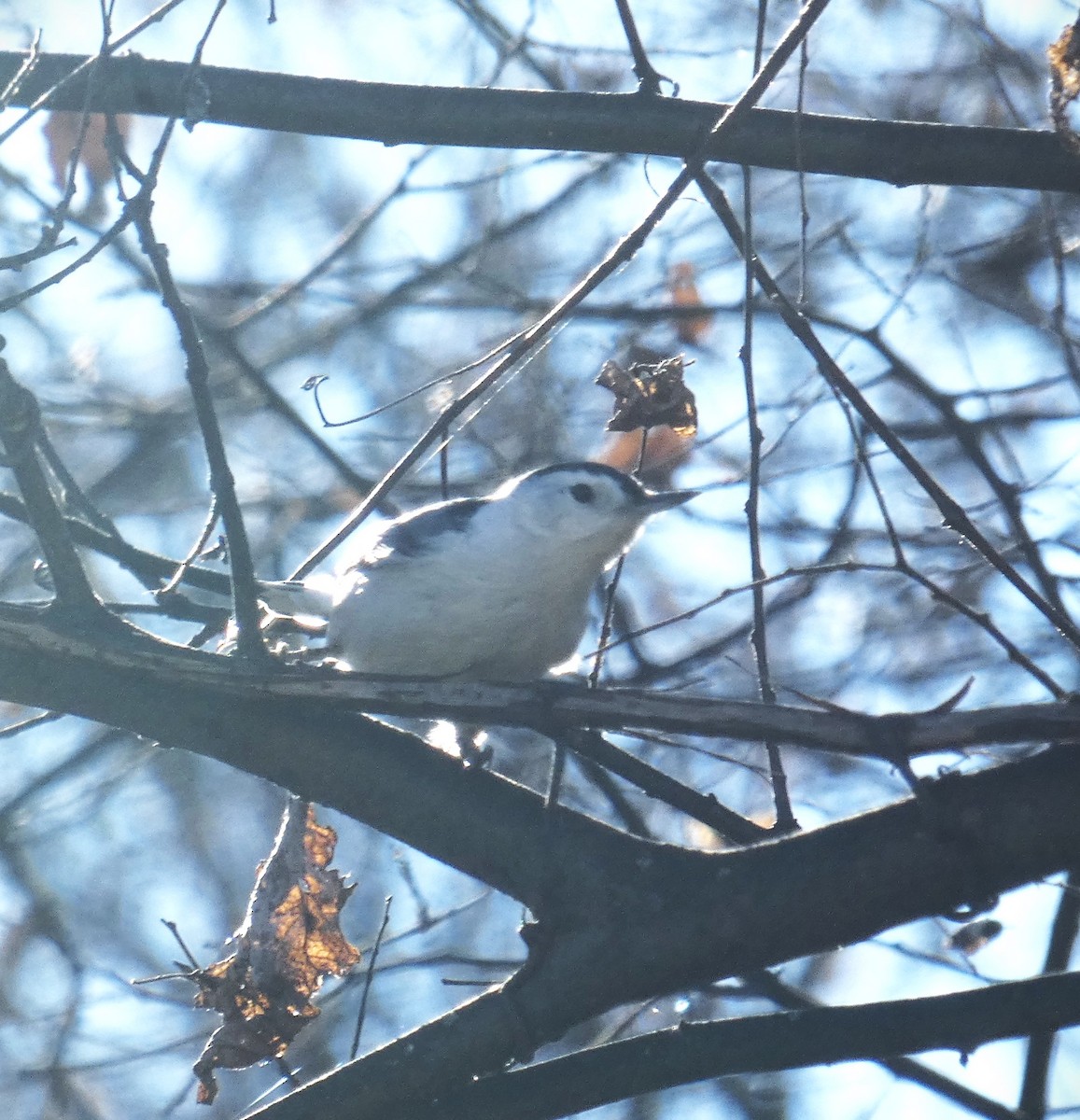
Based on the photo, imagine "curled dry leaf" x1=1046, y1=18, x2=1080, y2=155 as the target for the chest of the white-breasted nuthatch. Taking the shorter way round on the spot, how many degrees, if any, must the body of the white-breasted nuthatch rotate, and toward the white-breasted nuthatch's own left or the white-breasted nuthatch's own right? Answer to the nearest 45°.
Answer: approximately 45° to the white-breasted nuthatch's own right

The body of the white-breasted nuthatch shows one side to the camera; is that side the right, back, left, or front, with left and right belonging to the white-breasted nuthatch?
right
